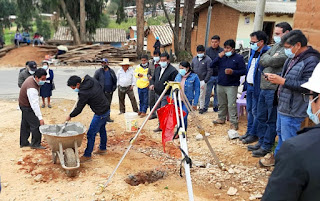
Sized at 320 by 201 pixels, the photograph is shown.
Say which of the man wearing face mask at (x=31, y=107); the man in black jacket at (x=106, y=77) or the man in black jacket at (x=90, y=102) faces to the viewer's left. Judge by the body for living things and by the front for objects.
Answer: the man in black jacket at (x=90, y=102)

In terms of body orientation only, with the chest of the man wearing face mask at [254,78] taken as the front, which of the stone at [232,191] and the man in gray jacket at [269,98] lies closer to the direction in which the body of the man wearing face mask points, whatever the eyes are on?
the stone

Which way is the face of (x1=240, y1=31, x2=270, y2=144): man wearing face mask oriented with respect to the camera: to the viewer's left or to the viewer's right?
to the viewer's left

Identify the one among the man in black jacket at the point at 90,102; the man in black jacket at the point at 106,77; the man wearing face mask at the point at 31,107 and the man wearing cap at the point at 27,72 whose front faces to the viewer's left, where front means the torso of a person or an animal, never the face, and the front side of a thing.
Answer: the man in black jacket at the point at 90,102

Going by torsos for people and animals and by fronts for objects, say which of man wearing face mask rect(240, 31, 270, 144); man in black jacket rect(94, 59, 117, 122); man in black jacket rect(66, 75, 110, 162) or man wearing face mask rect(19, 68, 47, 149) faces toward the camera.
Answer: man in black jacket rect(94, 59, 117, 122)

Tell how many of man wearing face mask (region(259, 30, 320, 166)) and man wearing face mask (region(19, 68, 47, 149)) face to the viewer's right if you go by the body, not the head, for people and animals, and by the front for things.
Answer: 1

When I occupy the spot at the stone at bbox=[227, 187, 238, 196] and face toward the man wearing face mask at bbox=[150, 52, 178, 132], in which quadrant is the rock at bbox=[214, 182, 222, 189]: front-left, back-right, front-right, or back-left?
front-left

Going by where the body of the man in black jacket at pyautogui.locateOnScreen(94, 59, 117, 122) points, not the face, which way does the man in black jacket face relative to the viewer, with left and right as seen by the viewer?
facing the viewer

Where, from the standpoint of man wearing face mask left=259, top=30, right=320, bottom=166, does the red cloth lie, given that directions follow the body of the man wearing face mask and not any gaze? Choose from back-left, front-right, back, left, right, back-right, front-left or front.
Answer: front

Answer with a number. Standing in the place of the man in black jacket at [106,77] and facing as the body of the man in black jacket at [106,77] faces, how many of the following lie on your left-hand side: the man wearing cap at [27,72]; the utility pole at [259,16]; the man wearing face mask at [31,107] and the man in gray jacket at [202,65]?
2

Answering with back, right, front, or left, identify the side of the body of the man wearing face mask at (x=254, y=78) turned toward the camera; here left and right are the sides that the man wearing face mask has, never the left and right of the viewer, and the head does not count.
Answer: left

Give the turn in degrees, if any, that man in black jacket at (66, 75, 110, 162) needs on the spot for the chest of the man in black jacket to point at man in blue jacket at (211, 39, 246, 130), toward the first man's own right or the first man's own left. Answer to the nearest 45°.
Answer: approximately 180°

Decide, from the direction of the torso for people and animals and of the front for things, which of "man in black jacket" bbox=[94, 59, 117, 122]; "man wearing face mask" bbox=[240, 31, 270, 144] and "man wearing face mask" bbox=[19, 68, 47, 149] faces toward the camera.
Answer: the man in black jacket

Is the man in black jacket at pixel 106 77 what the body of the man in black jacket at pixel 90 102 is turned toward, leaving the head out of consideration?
no

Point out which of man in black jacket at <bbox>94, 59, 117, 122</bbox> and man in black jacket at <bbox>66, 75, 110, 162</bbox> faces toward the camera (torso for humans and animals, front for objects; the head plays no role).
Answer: man in black jacket at <bbox>94, 59, 117, 122</bbox>

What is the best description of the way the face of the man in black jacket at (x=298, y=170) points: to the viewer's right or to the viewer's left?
to the viewer's left

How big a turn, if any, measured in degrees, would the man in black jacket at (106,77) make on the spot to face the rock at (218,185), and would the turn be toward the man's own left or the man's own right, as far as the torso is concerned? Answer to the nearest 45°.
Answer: approximately 45° to the man's own left

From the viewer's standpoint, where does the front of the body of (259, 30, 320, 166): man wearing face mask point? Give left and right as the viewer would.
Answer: facing to the left of the viewer

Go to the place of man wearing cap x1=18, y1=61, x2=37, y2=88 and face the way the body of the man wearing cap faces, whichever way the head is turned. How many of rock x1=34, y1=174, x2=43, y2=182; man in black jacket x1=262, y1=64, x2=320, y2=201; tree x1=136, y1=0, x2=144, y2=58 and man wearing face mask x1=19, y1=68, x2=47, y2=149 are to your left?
1

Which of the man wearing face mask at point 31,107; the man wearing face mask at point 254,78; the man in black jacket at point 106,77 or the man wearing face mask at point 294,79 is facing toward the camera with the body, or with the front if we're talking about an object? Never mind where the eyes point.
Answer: the man in black jacket
